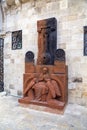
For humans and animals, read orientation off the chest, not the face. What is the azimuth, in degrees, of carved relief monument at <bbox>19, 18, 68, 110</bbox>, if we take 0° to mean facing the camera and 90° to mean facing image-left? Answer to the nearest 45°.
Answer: approximately 45°
